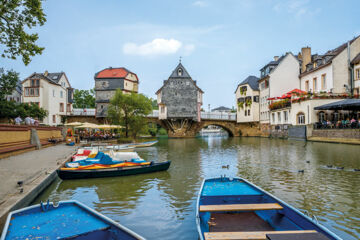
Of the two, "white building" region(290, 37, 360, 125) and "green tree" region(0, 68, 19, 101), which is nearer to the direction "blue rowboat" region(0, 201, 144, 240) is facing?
the green tree

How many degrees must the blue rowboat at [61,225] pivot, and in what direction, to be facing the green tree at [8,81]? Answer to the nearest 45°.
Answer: approximately 45° to its right

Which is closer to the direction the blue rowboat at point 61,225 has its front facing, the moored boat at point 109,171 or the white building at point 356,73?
the moored boat

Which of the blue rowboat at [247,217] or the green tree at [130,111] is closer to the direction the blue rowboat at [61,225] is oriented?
the green tree

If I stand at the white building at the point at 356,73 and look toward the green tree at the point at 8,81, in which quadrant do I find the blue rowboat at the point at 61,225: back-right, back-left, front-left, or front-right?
front-left

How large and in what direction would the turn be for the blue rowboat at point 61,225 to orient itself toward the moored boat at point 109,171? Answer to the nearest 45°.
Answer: approximately 45° to its right

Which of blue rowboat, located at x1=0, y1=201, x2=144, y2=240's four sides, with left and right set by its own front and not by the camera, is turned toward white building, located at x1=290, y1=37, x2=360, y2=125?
right
